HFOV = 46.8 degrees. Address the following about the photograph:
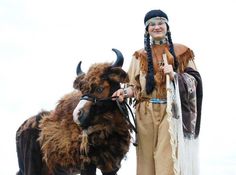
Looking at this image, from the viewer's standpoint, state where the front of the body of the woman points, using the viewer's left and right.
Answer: facing the viewer

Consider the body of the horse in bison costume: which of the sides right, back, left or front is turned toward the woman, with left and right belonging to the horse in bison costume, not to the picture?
front

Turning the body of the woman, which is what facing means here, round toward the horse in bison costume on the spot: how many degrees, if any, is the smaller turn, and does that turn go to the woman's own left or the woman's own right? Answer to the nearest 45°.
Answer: approximately 90° to the woman's own right

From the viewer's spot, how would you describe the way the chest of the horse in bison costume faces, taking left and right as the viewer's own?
facing the viewer and to the right of the viewer

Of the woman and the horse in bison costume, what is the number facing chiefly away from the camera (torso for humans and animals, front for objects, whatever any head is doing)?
0
